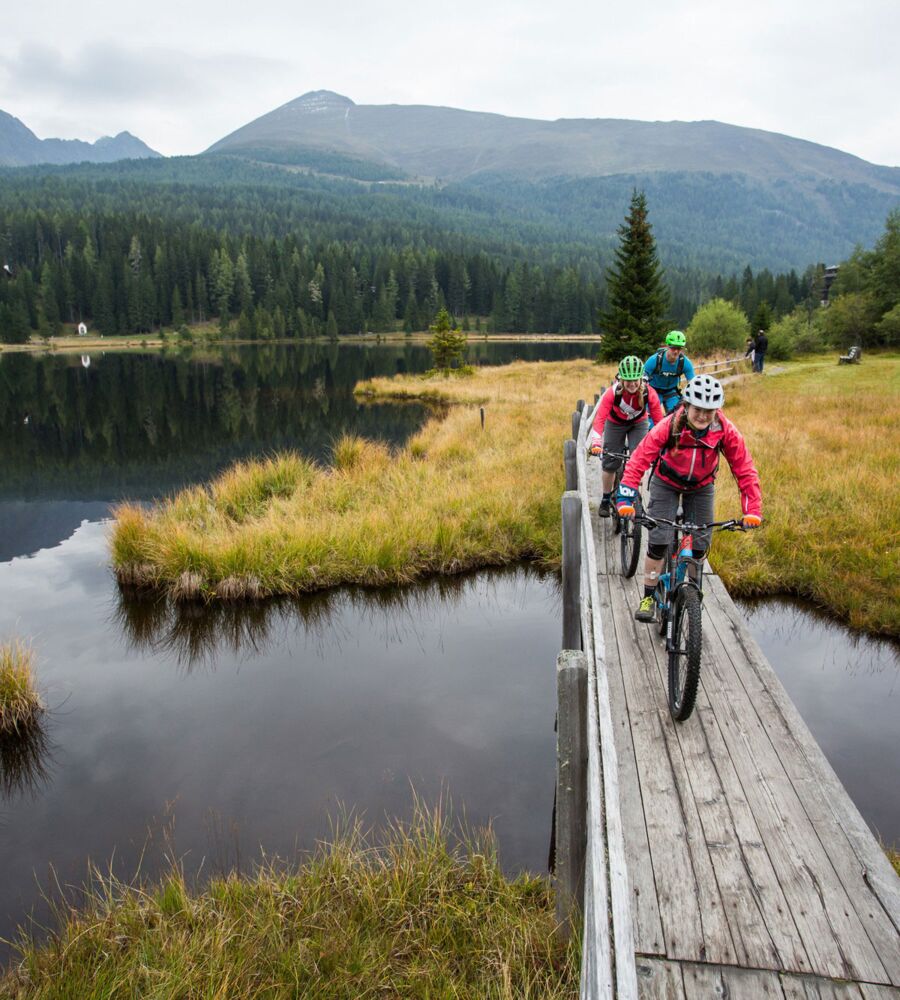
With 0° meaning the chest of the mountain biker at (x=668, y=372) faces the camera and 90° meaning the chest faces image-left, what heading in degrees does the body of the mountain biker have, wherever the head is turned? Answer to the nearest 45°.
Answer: approximately 0°

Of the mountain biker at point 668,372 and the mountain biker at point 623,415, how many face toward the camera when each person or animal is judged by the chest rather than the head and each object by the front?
2

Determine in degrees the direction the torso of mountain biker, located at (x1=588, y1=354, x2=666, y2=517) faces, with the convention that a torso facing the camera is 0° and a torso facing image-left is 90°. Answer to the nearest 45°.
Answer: approximately 0°

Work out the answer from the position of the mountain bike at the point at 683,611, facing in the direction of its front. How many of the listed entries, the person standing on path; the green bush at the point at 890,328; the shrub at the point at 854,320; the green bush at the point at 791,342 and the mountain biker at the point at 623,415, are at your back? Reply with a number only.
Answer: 5

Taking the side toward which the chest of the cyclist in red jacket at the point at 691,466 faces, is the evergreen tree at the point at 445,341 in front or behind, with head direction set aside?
behind

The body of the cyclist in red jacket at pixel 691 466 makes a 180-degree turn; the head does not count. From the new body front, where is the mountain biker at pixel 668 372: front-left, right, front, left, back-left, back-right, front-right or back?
front

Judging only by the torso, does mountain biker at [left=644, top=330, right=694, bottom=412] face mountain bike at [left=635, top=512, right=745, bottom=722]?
yes

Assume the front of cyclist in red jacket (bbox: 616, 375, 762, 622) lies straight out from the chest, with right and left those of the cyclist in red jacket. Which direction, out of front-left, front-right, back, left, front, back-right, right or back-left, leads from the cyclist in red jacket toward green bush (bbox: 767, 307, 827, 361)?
back

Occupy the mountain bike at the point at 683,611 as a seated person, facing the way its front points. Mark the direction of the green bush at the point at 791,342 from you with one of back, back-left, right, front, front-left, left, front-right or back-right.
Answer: back

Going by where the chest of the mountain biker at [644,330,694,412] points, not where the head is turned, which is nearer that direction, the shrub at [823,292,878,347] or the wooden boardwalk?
the wooden boardwalk
